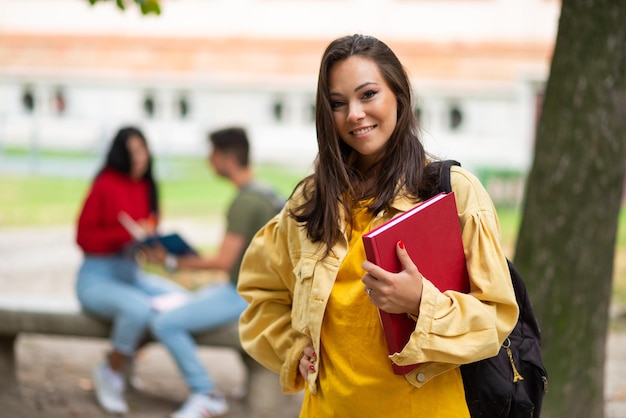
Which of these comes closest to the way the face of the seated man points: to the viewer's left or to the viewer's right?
to the viewer's left

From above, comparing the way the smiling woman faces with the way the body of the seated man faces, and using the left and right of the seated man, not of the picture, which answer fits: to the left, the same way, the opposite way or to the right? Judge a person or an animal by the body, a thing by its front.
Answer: to the left

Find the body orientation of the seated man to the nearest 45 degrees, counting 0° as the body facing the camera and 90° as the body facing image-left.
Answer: approximately 90°

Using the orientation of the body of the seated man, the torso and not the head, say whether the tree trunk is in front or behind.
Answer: behind

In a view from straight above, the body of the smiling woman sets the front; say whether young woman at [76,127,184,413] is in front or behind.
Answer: behind

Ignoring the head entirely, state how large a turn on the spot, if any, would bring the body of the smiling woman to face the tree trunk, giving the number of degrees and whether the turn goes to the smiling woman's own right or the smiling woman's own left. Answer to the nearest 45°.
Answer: approximately 135° to the smiling woman's own left

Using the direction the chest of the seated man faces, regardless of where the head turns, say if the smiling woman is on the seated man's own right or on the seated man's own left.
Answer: on the seated man's own left

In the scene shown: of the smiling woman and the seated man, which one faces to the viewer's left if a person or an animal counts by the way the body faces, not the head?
the seated man

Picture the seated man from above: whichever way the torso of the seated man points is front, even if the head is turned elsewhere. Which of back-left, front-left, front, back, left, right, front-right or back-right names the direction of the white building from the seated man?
right

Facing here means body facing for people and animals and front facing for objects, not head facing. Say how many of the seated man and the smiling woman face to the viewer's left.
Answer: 1

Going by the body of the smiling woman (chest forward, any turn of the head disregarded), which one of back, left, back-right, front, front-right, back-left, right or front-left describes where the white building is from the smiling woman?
back

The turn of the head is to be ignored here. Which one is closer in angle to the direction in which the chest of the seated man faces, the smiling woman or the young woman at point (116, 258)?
the young woman
